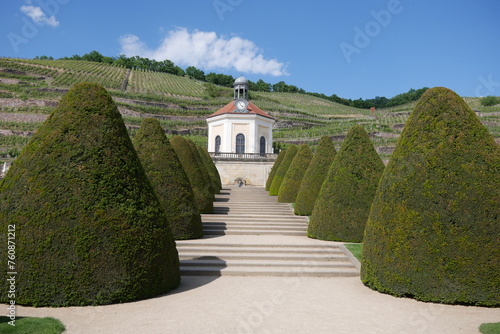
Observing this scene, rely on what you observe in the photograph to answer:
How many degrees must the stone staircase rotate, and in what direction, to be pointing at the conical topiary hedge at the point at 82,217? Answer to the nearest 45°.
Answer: approximately 45° to its right

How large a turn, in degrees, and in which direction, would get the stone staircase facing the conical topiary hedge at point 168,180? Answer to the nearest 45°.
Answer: approximately 90° to its right

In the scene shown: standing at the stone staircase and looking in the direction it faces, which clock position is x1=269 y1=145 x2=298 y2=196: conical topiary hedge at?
The conical topiary hedge is roughly at 6 o'clock from the stone staircase.

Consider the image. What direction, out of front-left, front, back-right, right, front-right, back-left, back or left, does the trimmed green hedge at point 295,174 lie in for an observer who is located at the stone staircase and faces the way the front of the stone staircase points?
back

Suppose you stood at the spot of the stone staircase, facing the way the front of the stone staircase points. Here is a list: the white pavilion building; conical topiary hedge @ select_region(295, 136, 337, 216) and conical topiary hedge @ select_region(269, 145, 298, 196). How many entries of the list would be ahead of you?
0

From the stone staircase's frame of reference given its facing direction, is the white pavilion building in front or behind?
behind

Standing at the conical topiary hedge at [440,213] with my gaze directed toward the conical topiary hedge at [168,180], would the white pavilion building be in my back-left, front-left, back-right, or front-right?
front-right

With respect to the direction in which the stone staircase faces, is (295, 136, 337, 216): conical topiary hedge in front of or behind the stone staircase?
behind

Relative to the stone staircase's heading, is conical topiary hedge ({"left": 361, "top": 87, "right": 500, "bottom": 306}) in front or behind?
in front

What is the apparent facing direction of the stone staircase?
toward the camera

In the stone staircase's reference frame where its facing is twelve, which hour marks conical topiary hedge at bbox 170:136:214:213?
The conical topiary hedge is roughly at 5 o'clock from the stone staircase.
